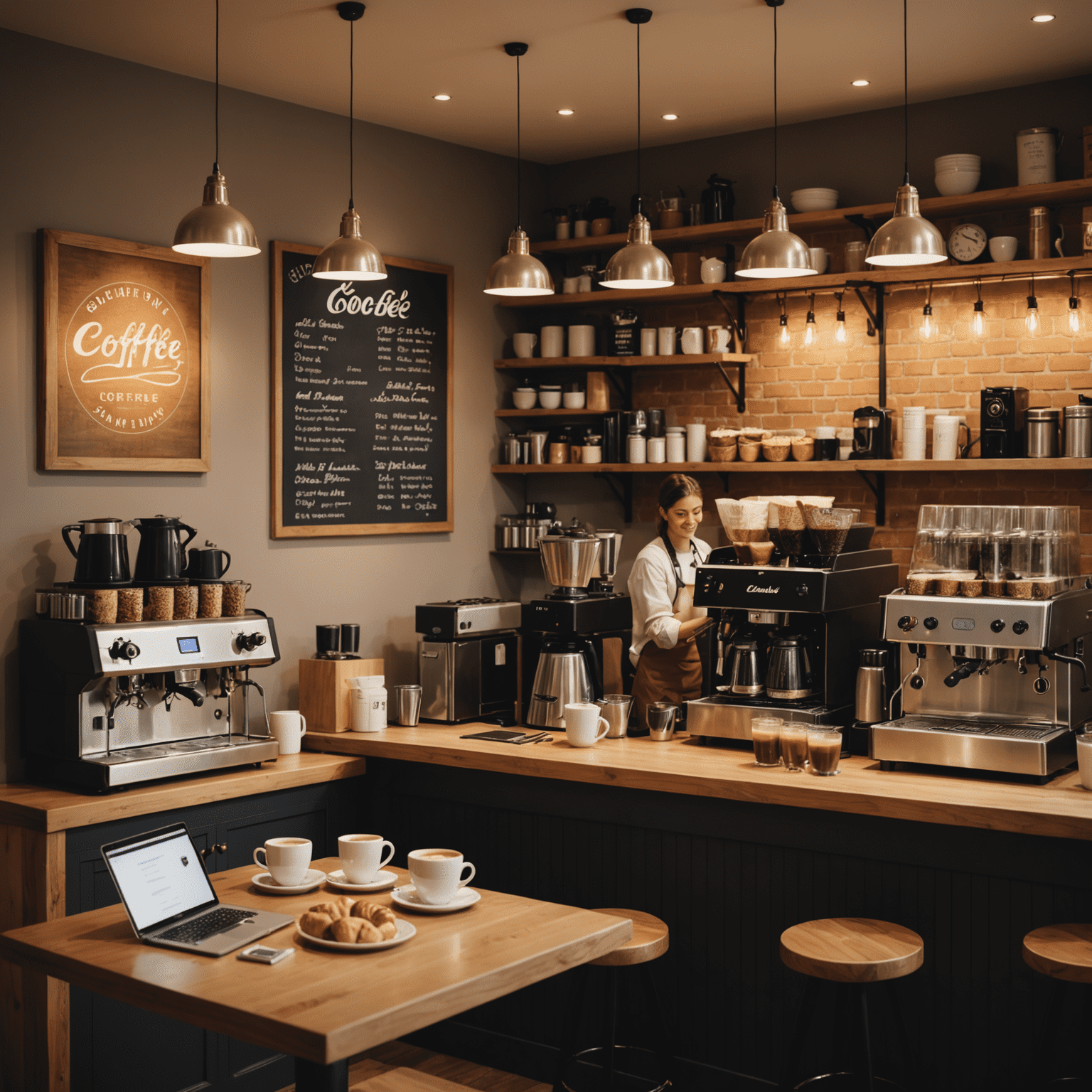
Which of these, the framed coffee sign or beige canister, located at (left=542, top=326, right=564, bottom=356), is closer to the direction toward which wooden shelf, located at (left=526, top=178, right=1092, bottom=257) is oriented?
the framed coffee sign

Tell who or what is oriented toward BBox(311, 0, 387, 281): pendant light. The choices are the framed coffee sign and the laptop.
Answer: the framed coffee sign

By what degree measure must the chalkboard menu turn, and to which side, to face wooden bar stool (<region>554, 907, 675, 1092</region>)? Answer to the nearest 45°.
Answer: approximately 45° to its right

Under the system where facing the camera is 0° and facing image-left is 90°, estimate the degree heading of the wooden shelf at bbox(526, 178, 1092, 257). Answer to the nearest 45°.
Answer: approximately 45°

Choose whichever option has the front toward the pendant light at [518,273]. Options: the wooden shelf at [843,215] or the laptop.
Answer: the wooden shelf

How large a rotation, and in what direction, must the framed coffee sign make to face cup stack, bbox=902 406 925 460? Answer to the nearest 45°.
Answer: approximately 45° to its left

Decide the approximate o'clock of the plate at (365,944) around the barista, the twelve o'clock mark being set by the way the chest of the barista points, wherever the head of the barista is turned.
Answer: The plate is roughly at 2 o'clock from the barista.

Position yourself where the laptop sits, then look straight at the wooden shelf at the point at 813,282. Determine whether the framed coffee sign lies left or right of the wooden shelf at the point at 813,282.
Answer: left
